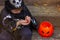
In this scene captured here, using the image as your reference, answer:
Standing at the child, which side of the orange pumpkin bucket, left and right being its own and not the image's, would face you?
right

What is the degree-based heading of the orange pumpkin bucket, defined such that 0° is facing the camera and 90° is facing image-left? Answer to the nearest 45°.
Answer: approximately 0°
